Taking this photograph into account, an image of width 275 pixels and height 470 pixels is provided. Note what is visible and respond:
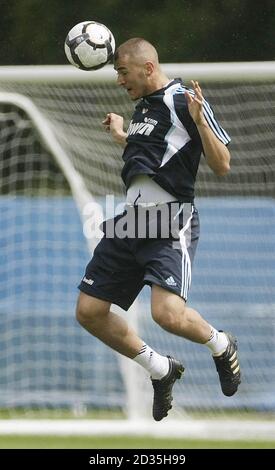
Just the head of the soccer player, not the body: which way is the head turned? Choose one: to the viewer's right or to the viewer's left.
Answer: to the viewer's left

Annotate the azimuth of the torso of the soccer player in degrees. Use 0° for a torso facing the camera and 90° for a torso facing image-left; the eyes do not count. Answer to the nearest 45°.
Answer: approximately 45°
